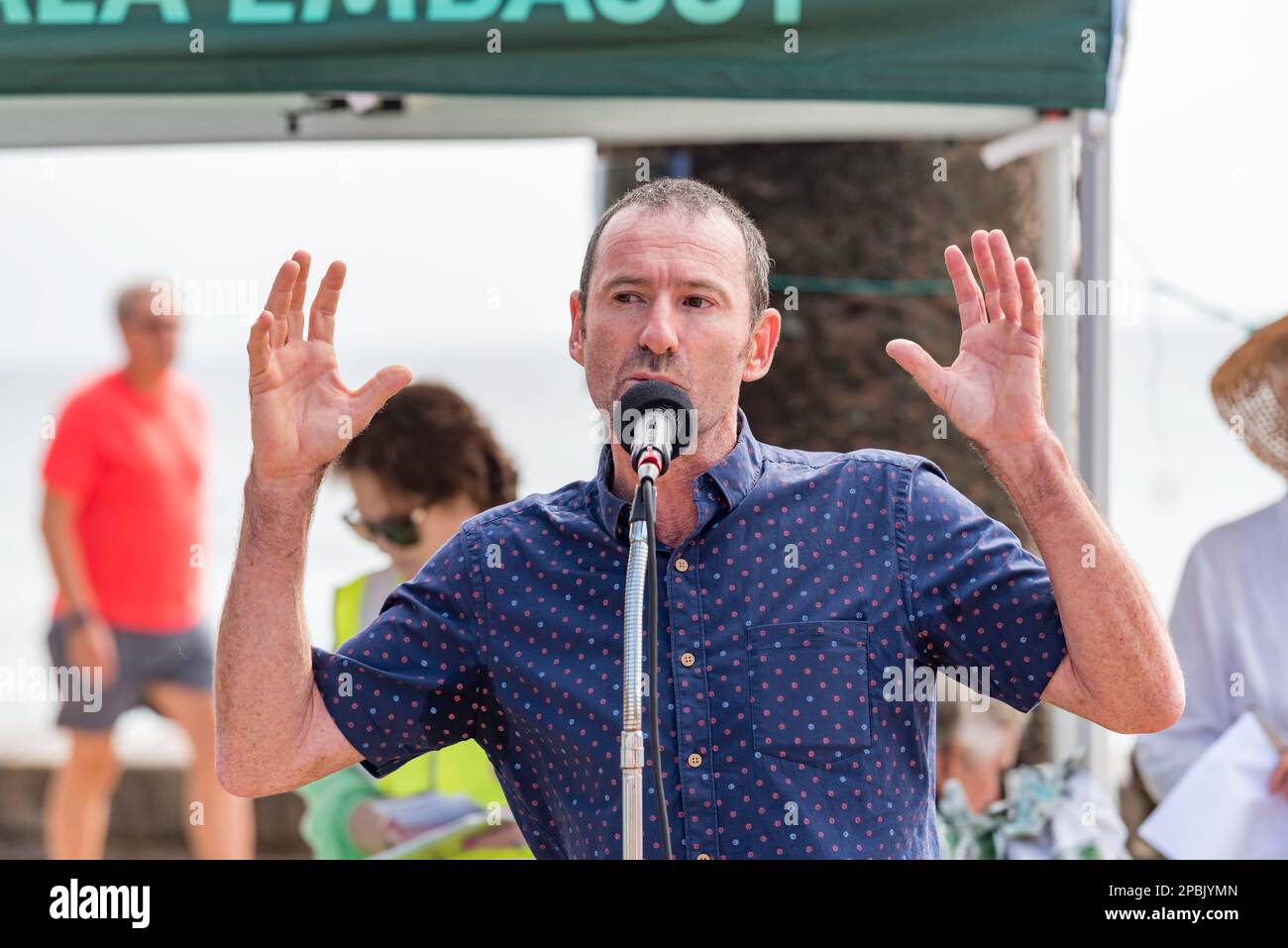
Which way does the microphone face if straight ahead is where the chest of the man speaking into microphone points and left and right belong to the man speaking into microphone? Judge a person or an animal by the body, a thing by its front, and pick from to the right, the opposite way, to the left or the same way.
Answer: the opposite way

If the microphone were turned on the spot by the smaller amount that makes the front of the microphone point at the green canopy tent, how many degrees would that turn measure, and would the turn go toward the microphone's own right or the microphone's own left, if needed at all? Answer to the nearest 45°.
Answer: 0° — it already faces it

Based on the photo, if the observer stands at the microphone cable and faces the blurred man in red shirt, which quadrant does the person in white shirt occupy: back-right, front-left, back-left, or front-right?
front-right

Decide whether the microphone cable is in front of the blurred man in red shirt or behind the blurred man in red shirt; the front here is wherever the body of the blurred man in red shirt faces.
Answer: in front

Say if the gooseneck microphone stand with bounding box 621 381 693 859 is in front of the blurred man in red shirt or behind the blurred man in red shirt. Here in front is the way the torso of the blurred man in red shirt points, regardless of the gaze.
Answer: in front

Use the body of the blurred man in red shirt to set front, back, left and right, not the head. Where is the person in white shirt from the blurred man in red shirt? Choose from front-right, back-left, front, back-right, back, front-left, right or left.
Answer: front

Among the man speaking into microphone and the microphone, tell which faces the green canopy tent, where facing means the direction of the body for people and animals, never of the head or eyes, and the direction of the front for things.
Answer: the microphone

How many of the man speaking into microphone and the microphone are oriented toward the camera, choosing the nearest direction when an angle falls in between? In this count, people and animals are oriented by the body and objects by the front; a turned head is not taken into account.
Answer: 1

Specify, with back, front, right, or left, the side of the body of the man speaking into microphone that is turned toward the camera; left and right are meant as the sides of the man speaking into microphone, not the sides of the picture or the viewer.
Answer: front

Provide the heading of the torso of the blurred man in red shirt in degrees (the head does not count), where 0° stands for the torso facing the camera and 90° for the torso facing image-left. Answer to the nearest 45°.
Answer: approximately 315°

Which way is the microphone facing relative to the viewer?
away from the camera

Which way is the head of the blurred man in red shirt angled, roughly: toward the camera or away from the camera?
toward the camera

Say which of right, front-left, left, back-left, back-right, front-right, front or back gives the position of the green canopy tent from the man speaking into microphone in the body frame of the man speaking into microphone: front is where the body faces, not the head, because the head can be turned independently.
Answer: back
